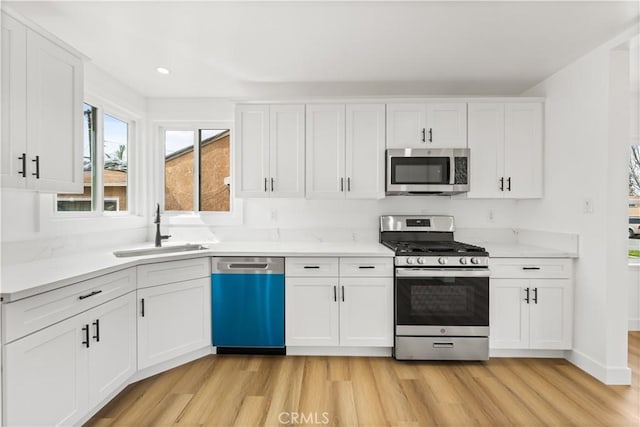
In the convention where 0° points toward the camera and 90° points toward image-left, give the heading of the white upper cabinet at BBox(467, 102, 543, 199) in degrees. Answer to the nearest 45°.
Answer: approximately 0°

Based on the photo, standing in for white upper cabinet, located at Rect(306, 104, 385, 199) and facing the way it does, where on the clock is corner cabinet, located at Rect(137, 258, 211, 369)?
The corner cabinet is roughly at 2 o'clock from the white upper cabinet.

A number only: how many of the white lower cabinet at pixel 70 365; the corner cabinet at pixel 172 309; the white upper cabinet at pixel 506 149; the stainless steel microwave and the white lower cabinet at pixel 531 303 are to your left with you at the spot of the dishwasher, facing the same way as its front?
3

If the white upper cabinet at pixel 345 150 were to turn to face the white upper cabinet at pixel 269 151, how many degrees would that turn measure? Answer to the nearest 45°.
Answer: approximately 90° to its right

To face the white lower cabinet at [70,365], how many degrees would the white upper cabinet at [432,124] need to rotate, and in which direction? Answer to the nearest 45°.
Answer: approximately 45° to its right
